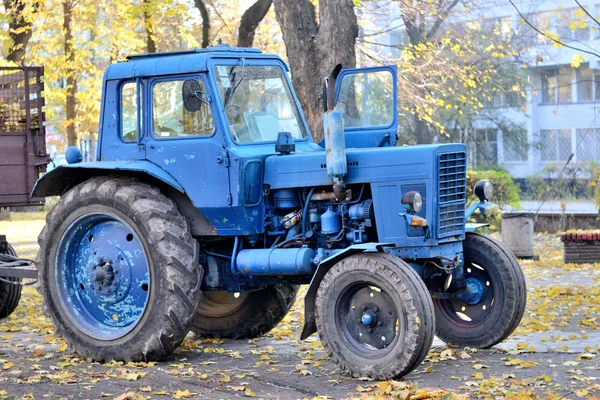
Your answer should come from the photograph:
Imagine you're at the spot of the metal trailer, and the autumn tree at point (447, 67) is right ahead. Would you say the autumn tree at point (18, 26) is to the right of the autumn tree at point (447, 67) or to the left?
left

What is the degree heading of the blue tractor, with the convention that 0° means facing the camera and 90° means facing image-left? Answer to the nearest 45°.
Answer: approximately 315°

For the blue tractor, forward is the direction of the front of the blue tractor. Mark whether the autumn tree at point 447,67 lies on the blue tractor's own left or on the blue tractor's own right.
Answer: on the blue tractor's own left

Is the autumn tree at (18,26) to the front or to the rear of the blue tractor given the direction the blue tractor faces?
to the rear

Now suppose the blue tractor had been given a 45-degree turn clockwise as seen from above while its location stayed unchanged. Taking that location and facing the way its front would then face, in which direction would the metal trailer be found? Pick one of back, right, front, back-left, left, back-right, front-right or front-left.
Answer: back-right
